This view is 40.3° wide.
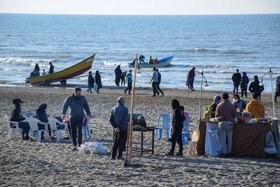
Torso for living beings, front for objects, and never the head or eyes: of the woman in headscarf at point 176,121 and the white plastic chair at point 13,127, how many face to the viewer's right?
1

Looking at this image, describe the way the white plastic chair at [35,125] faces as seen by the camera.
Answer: facing away from the viewer and to the right of the viewer

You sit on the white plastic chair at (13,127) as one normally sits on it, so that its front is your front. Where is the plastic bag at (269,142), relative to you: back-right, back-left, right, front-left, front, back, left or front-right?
front-right

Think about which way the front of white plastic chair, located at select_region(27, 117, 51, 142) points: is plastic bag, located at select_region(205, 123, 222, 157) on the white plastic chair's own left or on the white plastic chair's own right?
on the white plastic chair's own right

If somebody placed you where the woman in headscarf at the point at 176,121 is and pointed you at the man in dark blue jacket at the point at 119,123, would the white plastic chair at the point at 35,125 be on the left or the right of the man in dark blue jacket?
right

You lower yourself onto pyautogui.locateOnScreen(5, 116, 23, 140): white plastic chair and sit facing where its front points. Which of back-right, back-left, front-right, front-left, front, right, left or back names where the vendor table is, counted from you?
front-right

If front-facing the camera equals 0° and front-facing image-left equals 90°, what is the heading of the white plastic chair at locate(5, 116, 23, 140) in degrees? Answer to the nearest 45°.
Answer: approximately 270°

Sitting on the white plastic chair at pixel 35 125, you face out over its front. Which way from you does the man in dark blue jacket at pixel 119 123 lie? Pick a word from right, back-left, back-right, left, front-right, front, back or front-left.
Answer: right

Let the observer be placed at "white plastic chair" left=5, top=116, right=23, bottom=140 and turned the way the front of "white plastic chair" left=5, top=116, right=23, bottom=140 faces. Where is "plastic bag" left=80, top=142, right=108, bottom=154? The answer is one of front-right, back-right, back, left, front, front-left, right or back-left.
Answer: front-right

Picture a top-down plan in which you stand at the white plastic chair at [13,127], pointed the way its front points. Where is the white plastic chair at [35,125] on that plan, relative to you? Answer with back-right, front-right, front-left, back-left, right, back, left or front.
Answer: front-right

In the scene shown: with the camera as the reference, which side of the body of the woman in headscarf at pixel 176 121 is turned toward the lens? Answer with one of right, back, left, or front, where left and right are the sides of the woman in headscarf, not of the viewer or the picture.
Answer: left
